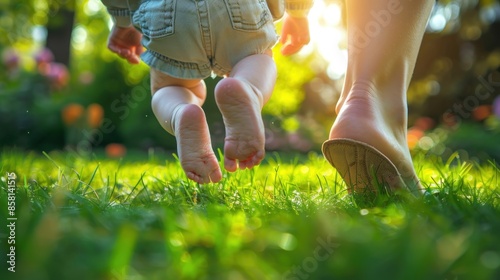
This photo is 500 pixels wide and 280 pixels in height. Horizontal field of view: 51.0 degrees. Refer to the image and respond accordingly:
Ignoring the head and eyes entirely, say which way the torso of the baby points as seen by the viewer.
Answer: away from the camera
